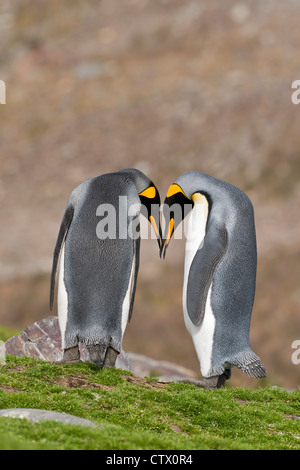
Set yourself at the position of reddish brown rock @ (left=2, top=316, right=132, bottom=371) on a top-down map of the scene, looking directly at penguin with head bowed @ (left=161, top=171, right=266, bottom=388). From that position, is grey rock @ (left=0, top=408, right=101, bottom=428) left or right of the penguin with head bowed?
right

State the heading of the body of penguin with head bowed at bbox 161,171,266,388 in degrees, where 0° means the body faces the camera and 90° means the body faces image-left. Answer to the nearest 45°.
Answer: approximately 90°

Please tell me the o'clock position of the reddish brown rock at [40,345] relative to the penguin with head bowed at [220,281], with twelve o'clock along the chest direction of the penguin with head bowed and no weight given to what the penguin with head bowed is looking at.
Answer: The reddish brown rock is roughly at 1 o'clock from the penguin with head bowed.

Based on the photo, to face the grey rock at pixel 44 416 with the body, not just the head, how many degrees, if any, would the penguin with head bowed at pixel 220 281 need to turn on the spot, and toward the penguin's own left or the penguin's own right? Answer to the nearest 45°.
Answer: approximately 45° to the penguin's own left

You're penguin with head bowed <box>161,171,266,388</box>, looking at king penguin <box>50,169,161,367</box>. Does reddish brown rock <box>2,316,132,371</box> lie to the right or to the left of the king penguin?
right
